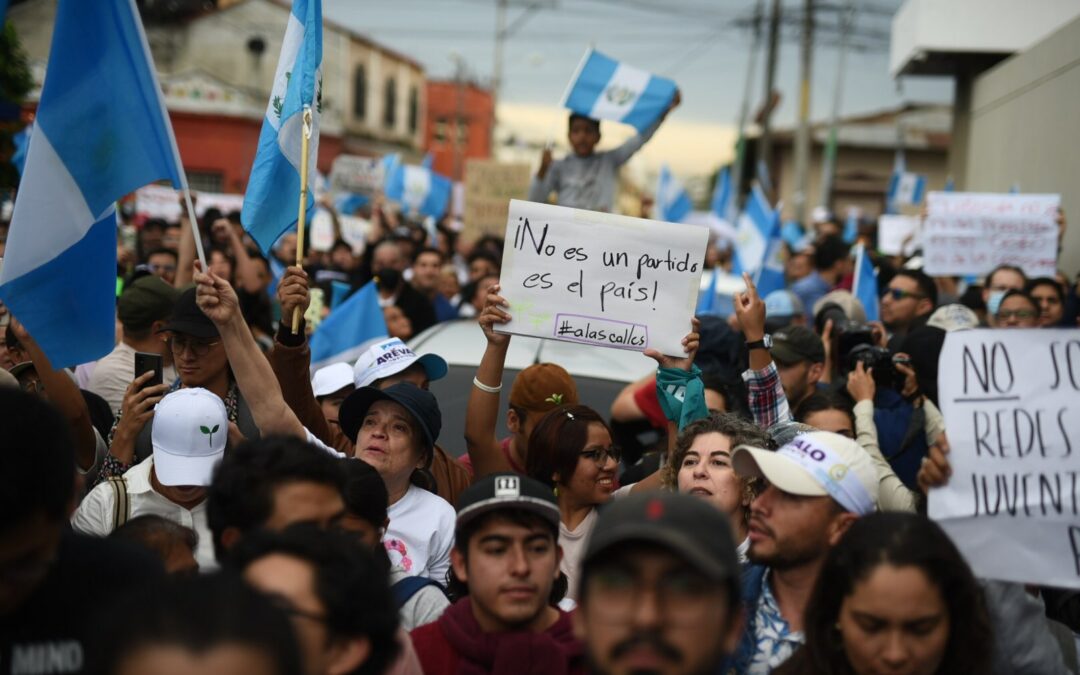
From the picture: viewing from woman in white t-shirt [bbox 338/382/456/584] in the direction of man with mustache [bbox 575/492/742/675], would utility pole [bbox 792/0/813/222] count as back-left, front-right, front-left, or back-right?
back-left

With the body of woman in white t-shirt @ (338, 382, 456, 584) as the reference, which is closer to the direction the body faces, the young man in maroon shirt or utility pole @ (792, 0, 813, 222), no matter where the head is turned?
the young man in maroon shirt

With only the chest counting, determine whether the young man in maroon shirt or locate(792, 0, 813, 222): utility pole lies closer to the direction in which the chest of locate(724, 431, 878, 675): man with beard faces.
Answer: the young man in maroon shirt

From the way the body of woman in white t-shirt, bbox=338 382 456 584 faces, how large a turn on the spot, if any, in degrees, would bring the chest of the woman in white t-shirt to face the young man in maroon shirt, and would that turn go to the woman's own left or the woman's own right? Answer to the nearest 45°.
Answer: approximately 45° to the woman's own left
